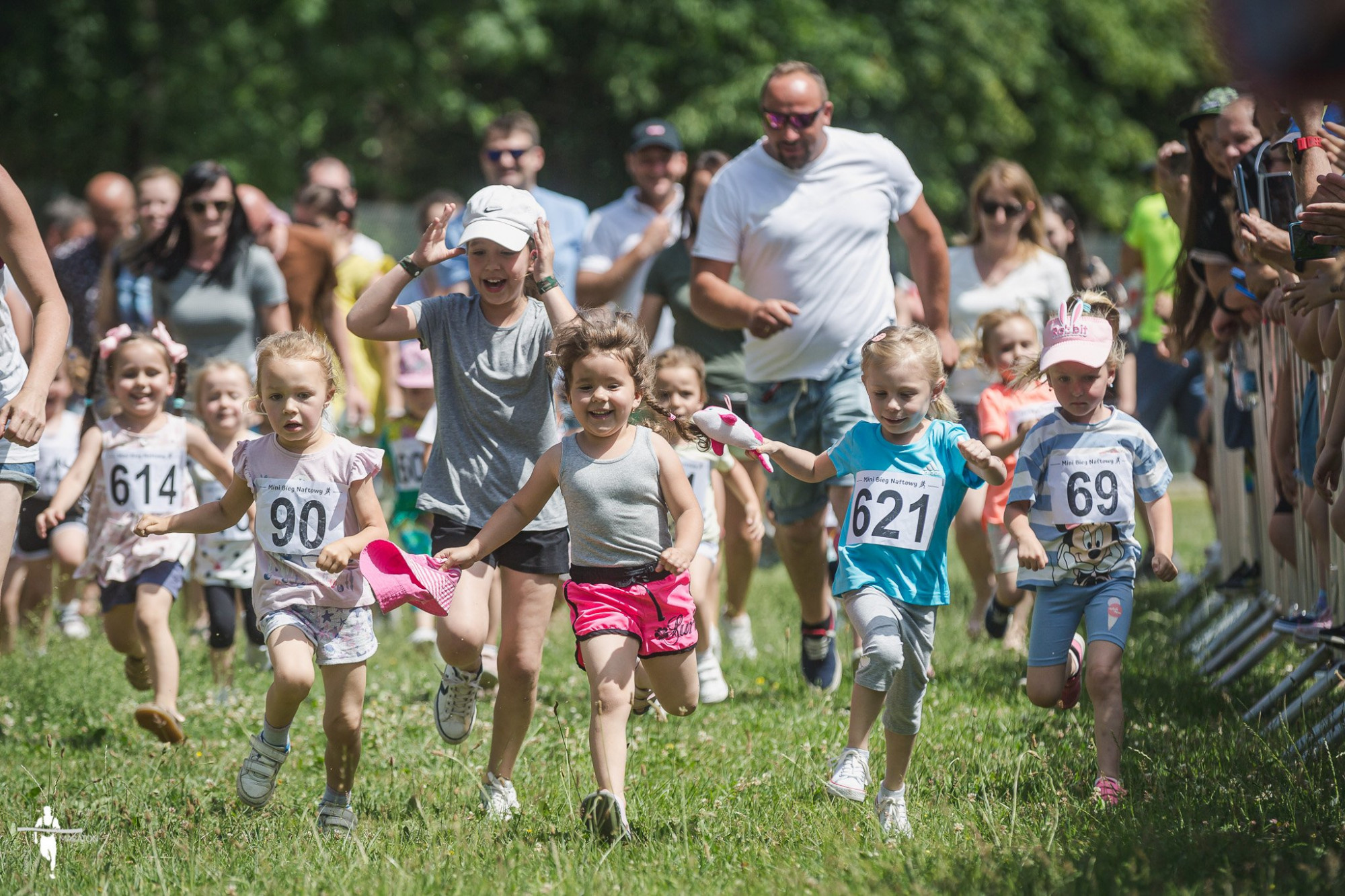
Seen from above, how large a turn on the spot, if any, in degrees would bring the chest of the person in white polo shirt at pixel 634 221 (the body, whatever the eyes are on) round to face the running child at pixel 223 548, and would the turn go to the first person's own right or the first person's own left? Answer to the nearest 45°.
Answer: approximately 45° to the first person's own right

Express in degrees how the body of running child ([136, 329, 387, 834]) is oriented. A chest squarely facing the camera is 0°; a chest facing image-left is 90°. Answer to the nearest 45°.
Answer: approximately 0°

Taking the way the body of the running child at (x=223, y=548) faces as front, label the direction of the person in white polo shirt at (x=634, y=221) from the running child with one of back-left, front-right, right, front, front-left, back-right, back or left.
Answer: back-left

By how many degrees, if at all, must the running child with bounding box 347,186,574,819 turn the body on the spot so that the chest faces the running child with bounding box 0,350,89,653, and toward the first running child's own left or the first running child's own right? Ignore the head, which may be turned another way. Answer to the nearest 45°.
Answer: approximately 135° to the first running child's own right

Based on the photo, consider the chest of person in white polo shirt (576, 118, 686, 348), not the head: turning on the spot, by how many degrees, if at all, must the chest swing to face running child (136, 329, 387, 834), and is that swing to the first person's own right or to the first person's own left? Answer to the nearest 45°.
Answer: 0° — they already face them

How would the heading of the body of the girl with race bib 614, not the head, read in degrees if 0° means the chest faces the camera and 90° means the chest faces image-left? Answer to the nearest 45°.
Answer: approximately 0°

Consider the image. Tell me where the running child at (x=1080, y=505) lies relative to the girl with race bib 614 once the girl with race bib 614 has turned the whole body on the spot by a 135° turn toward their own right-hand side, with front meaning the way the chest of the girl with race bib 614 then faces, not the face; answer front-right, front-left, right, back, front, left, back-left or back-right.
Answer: back

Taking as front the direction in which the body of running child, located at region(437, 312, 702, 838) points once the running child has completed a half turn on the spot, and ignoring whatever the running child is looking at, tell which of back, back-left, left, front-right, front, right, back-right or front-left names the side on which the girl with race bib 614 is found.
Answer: front-left

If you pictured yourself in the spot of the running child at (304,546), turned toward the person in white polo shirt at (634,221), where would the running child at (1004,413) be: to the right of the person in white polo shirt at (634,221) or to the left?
right

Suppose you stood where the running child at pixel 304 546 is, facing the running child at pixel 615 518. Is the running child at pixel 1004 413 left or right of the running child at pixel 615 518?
left

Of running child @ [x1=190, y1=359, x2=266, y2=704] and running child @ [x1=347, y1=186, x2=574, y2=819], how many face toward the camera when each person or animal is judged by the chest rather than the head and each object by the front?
2

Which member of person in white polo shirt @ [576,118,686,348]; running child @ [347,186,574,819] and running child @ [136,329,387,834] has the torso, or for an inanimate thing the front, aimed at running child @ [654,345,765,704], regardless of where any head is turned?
the person in white polo shirt
